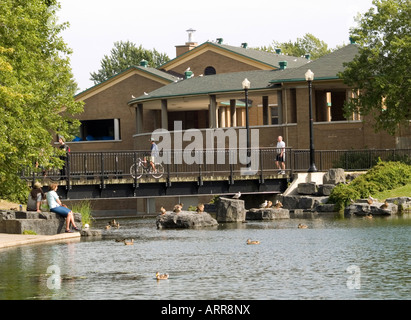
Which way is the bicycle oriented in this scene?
to the viewer's left

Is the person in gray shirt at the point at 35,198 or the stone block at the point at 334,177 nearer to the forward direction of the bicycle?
the person in gray shirt

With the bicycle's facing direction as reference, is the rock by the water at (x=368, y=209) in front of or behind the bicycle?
behind

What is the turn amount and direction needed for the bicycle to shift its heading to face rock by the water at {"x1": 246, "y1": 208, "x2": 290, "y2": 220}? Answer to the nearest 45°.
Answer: approximately 135° to its left

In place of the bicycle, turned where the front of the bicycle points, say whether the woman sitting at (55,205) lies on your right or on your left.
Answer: on your left

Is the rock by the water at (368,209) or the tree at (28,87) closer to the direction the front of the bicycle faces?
the tree
